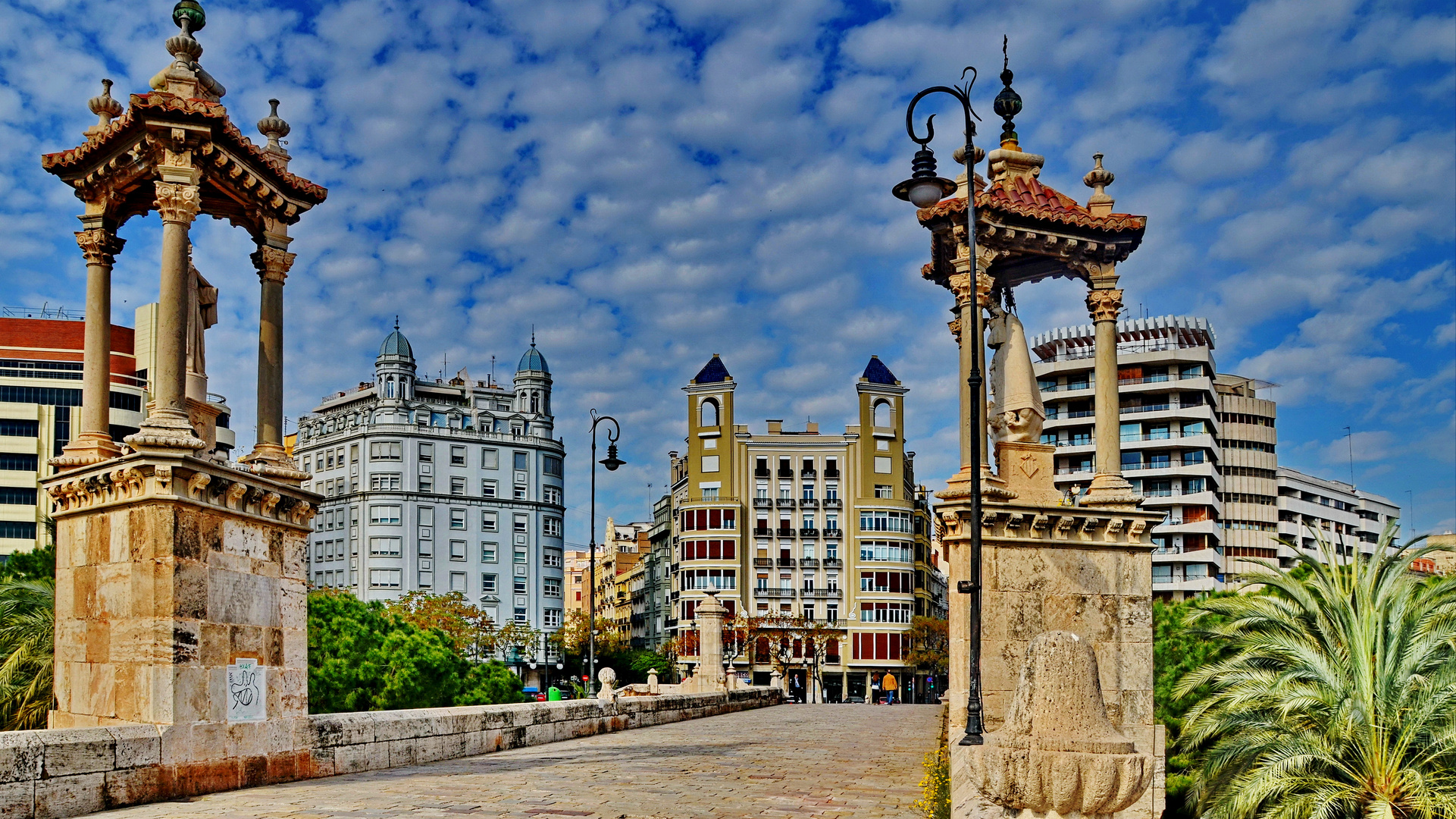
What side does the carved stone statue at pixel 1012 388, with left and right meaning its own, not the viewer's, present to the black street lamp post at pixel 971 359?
left

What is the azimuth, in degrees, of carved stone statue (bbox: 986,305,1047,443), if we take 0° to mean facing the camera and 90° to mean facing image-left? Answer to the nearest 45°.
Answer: approximately 90°

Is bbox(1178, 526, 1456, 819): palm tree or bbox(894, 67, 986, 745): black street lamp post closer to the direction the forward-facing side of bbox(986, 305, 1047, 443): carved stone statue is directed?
the black street lamp post
